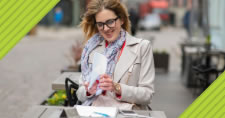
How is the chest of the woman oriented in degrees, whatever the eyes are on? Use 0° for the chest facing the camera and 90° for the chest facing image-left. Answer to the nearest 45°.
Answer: approximately 45°

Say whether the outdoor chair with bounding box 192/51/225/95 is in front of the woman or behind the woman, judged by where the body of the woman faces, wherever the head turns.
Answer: behind

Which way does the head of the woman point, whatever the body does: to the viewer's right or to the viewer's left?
to the viewer's left
